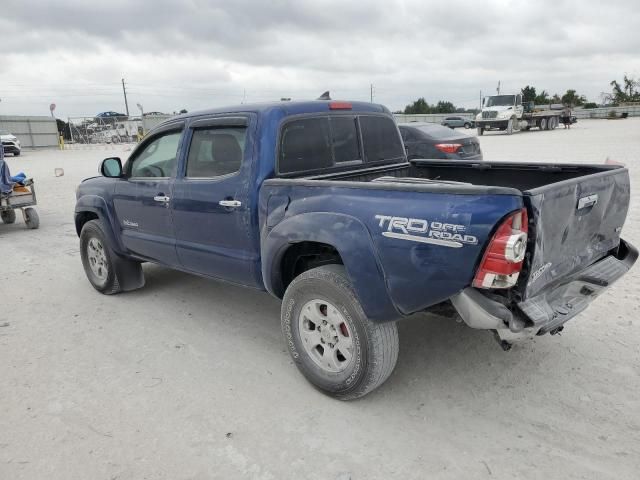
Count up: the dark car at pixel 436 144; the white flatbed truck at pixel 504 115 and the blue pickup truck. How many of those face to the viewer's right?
0

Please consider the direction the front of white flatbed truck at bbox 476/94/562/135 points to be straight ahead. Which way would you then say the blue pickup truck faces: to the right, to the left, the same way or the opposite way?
to the right

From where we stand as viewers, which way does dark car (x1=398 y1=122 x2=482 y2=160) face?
facing away from the viewer and to the left of the viewer

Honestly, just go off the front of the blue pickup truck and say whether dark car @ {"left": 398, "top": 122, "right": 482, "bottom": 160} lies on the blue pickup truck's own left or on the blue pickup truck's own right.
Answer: on the blue pickup truck's own right

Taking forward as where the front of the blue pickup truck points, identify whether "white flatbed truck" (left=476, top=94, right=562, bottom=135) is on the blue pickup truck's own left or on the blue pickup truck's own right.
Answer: on the blue pickup truck's own right

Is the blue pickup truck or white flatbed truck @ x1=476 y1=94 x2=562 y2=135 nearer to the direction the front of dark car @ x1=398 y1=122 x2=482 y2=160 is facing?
the white flatbed truck

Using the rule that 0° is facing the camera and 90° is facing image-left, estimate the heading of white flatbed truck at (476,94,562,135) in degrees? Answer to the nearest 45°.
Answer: approximately 45°

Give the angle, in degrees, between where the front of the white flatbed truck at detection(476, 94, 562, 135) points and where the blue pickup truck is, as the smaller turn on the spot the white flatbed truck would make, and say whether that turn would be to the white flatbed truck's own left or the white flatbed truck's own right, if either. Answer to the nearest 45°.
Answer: approximately 45° to the white flatbed truck's own left

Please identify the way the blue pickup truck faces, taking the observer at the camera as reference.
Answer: facing away from the viewer and to the left of the viewer

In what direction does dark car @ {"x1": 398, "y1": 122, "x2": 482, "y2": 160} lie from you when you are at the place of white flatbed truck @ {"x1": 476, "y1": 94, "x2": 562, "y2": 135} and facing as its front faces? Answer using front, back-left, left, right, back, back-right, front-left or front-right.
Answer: front-left

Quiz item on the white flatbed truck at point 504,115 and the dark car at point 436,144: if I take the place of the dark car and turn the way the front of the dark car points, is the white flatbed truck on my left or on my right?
on my right

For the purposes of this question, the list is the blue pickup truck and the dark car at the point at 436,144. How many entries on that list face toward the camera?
0

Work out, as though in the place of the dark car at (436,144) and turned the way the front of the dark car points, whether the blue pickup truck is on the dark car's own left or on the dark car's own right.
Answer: on the dark car's own left
